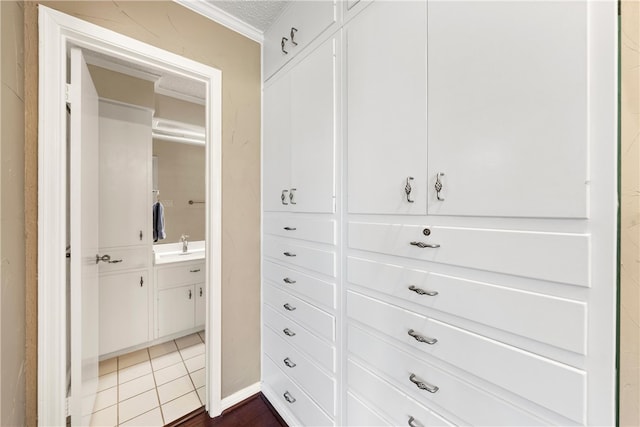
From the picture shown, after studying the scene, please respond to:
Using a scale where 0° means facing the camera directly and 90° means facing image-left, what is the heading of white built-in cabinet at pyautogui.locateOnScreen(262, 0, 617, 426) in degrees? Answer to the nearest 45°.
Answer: approximately 45°

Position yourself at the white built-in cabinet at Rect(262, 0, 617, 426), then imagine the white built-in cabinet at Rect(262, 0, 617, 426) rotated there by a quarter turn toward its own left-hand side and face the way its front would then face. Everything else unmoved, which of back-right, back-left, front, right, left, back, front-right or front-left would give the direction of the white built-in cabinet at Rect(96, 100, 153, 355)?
back-right

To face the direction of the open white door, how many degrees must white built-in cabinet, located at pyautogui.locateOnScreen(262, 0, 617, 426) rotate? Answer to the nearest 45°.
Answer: approximately 45° to its right

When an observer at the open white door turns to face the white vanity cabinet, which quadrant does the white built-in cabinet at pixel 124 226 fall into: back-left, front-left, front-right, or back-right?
front-left
